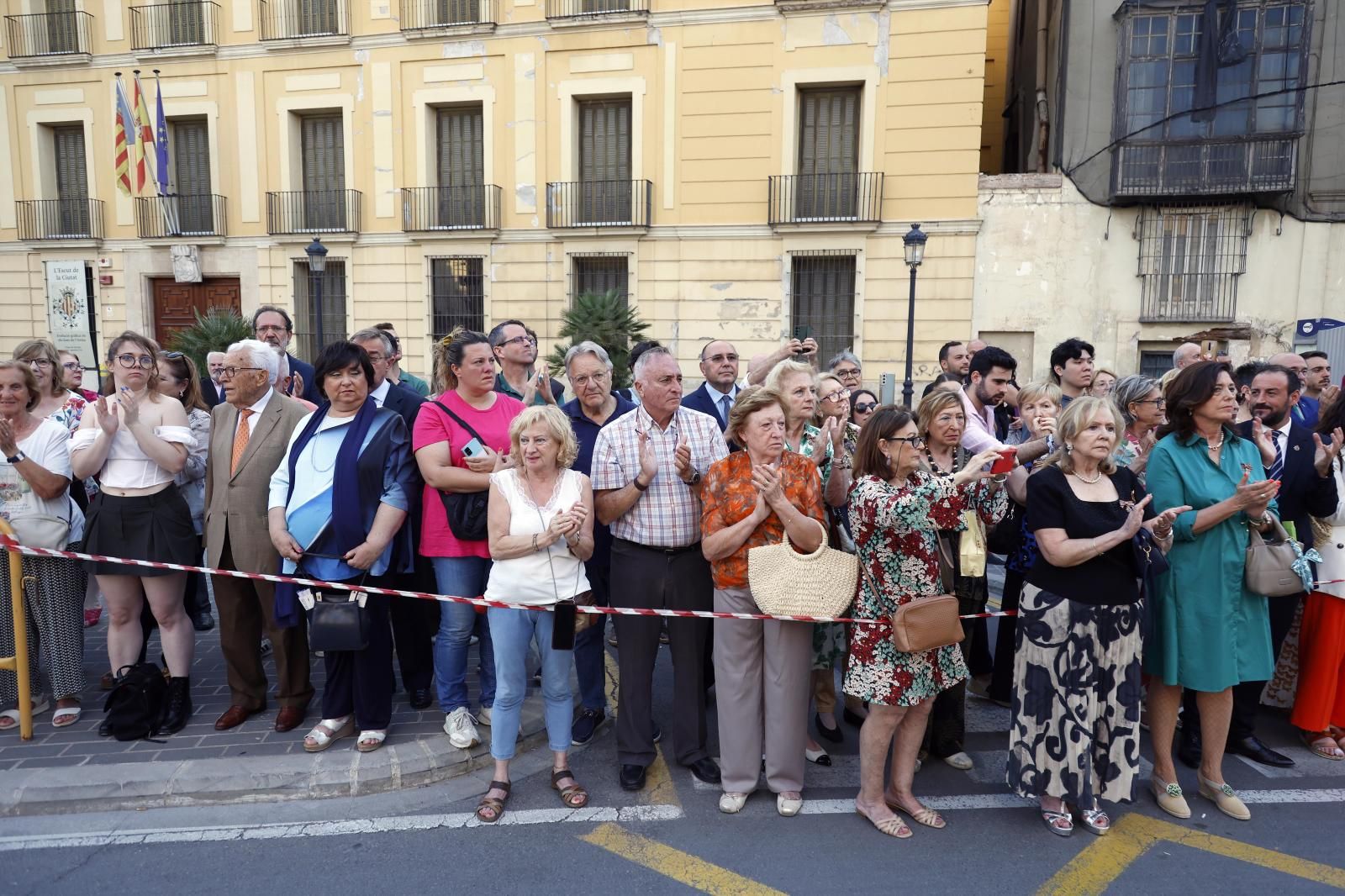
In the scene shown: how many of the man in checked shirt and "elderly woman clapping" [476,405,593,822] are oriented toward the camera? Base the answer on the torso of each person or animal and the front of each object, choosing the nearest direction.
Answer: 2

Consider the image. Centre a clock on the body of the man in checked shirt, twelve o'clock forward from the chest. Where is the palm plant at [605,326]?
The palm plant is roughly at 6 o'clock from the man in checked shirt.

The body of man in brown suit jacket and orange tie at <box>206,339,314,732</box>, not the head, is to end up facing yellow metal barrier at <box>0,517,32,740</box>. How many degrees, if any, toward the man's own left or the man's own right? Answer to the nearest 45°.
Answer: approximately 45° to the man's own right

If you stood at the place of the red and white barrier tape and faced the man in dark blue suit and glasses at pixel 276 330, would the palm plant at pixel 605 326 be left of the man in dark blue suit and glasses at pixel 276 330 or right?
right

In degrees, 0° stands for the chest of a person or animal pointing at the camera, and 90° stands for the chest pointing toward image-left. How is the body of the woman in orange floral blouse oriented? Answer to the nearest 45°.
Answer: approximately 0°

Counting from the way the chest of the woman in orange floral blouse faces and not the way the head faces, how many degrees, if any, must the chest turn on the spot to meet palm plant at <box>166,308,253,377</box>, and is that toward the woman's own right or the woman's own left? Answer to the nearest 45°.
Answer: approximately 135° to the woman's own right

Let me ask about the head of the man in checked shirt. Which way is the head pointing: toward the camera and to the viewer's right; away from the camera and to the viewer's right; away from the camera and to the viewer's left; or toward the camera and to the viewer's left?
toward the camera and to the viewer's right
